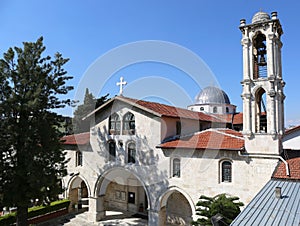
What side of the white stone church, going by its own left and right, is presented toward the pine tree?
front

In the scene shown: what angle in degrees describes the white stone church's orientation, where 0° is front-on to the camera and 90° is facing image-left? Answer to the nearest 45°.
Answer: approximately 45°
